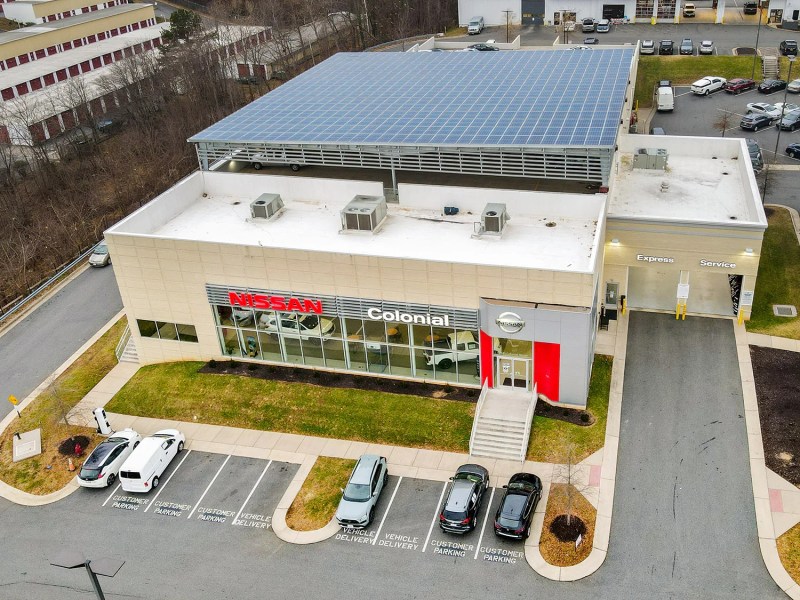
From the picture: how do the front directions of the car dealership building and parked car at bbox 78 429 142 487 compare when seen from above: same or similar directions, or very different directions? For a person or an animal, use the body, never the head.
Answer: very different directions

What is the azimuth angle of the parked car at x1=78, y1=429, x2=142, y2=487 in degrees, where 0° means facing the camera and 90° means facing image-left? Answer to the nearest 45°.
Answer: approximately 225°

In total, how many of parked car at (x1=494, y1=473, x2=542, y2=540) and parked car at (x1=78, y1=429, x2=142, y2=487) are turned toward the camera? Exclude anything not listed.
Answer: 0

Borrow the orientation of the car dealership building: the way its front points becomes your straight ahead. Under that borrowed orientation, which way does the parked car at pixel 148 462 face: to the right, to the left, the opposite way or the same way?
the opposite way

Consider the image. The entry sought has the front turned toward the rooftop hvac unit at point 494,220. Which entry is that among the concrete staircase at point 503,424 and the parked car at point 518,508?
the parked car

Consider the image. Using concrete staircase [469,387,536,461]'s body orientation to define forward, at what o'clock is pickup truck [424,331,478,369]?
The pickup truck is roughly at 5 o'clock from the concrete staircase.

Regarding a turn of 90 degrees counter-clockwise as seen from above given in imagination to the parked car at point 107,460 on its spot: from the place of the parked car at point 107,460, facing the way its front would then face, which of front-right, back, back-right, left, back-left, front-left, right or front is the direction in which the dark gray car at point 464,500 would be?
back

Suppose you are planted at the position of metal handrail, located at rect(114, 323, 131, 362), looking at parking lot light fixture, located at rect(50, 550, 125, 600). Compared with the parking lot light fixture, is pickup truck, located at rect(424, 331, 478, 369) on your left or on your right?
left

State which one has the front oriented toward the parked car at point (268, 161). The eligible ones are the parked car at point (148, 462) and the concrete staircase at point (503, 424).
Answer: the parked car at point (148, 462)

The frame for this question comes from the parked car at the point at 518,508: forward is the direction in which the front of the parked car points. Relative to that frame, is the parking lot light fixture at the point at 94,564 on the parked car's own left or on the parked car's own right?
on the parked car's own left

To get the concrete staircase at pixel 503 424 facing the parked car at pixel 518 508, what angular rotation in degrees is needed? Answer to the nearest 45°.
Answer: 0° — it already faces it

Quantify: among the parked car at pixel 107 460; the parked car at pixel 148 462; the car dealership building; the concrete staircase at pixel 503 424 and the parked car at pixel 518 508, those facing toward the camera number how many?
2

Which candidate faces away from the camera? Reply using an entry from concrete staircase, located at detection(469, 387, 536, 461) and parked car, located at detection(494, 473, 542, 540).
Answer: the parked car

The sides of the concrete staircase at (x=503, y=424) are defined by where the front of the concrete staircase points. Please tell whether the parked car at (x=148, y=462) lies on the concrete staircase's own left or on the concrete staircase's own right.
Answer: on the concrete staircase's own right

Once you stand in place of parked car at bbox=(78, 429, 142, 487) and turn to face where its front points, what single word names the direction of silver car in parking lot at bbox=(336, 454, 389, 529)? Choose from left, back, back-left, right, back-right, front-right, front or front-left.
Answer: right

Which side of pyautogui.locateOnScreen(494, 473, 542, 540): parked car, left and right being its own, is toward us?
back
